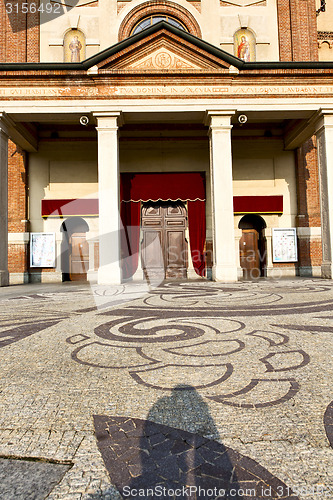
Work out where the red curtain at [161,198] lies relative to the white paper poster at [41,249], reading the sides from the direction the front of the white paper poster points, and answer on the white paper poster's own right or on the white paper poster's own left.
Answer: on the white paper poster's own left

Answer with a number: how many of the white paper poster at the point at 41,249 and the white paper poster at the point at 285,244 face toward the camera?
2

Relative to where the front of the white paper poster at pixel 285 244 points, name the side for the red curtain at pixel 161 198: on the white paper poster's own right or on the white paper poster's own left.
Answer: on the white paper poster's own right

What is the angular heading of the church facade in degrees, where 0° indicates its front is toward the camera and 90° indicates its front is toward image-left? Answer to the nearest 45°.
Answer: approximately 0°

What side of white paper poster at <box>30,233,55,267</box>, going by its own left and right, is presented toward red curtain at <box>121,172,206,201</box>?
left

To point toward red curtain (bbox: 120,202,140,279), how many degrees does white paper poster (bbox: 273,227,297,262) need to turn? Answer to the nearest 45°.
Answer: approximately 45° to its right

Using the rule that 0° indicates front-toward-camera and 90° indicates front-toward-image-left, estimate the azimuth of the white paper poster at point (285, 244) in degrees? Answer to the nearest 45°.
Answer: approximately 0°

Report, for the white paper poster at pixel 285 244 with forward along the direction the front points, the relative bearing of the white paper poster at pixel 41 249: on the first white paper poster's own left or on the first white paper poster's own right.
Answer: on the first white paper poster's own right

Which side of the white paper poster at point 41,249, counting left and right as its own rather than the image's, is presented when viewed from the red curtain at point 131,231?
left
